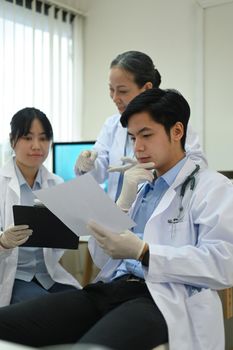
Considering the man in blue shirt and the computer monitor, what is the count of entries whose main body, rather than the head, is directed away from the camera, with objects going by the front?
0

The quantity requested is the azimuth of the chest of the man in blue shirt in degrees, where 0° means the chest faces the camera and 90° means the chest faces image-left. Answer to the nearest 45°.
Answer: approximately 45°

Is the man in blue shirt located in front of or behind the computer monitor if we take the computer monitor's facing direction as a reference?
in front

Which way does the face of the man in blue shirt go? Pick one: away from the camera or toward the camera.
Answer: toward the camera

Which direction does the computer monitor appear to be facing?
toward the camera

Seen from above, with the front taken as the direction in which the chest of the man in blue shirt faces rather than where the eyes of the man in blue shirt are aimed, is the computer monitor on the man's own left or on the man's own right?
on the man's own right
